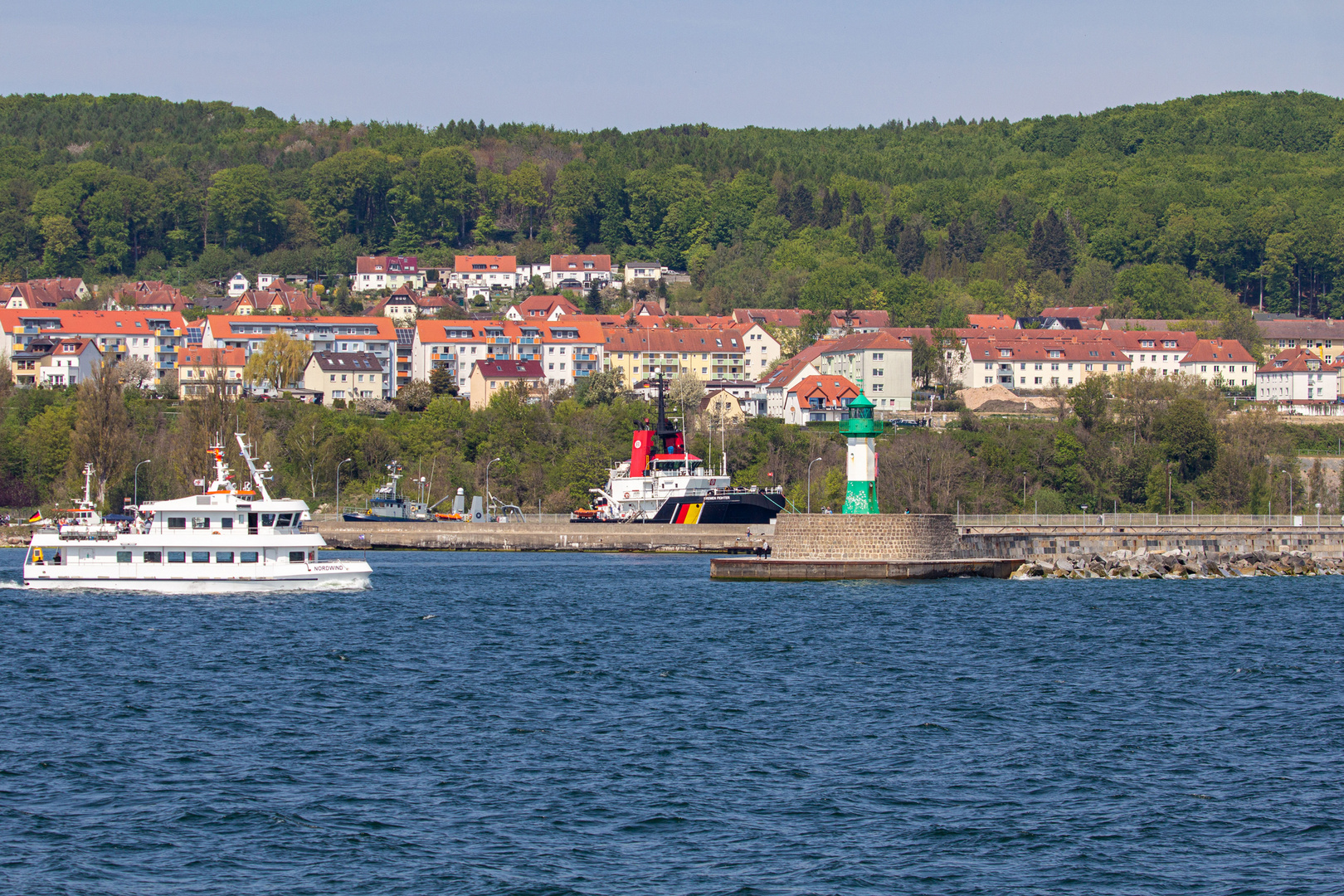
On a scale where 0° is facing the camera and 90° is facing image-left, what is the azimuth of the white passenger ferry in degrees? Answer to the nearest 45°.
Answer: approximately 270°

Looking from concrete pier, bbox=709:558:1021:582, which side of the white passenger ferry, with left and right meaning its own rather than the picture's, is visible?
front

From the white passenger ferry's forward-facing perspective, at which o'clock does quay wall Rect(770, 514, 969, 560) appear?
The quay wall is roughly at 12 o'clock from the white passenger ferry.
